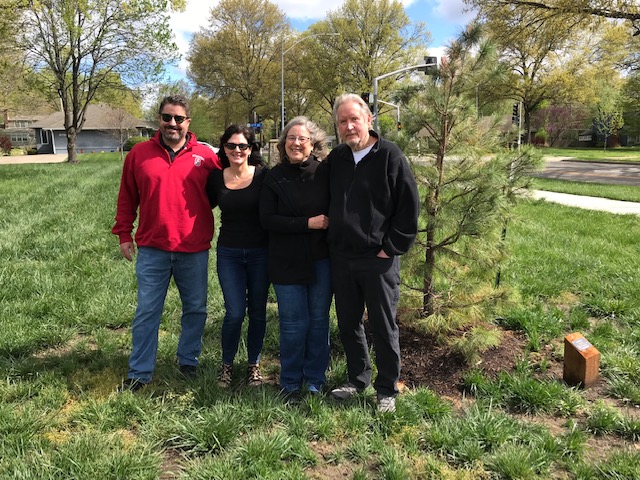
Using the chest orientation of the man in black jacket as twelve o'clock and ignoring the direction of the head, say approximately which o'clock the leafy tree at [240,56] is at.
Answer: The leafy tree is roughly at 4 o'clock from the man in black jacket.

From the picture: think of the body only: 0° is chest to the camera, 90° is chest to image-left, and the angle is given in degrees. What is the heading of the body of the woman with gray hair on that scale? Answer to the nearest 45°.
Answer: approximately 0°

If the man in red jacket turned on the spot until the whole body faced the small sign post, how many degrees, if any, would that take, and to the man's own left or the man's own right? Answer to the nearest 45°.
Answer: approximately 90° to the man's own left
